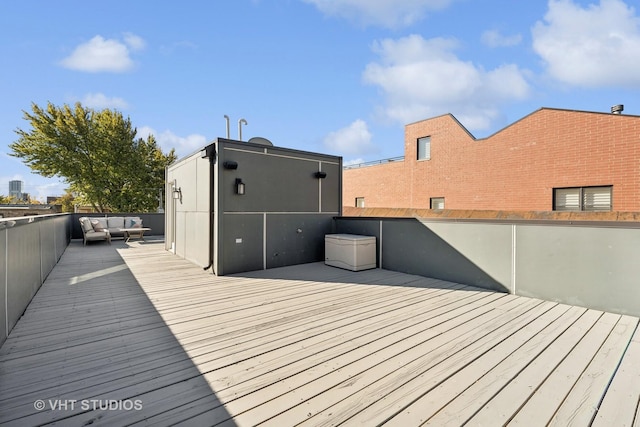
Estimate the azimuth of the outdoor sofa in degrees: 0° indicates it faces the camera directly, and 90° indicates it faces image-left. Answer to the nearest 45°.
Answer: approximately 0°

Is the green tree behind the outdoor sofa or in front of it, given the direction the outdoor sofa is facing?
behind
